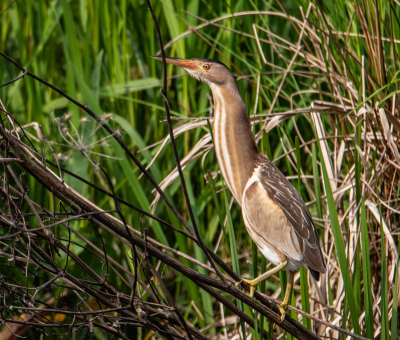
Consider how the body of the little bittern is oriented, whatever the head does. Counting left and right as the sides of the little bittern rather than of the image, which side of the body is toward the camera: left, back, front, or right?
left
